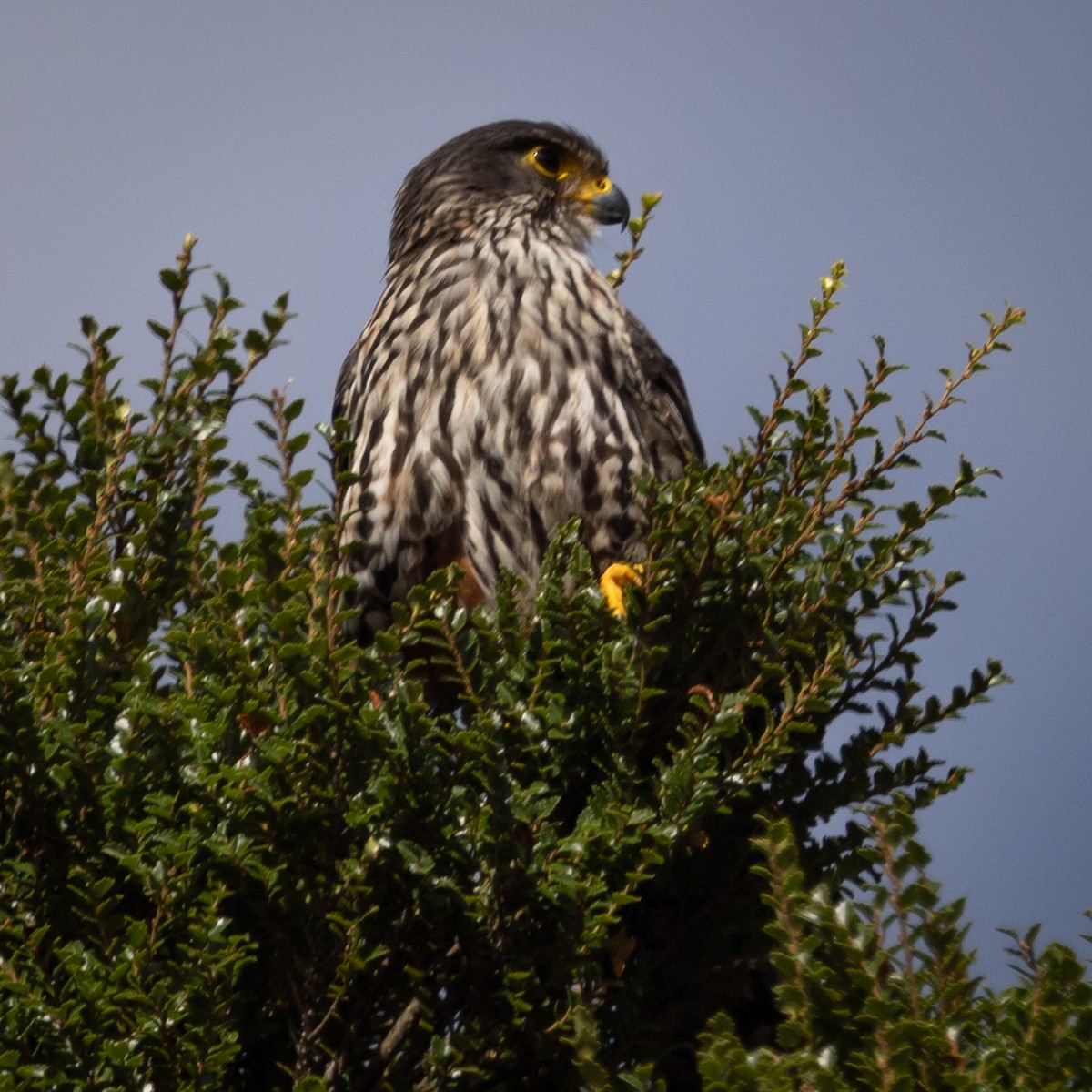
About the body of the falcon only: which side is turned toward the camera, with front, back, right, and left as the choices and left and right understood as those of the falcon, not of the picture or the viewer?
front
